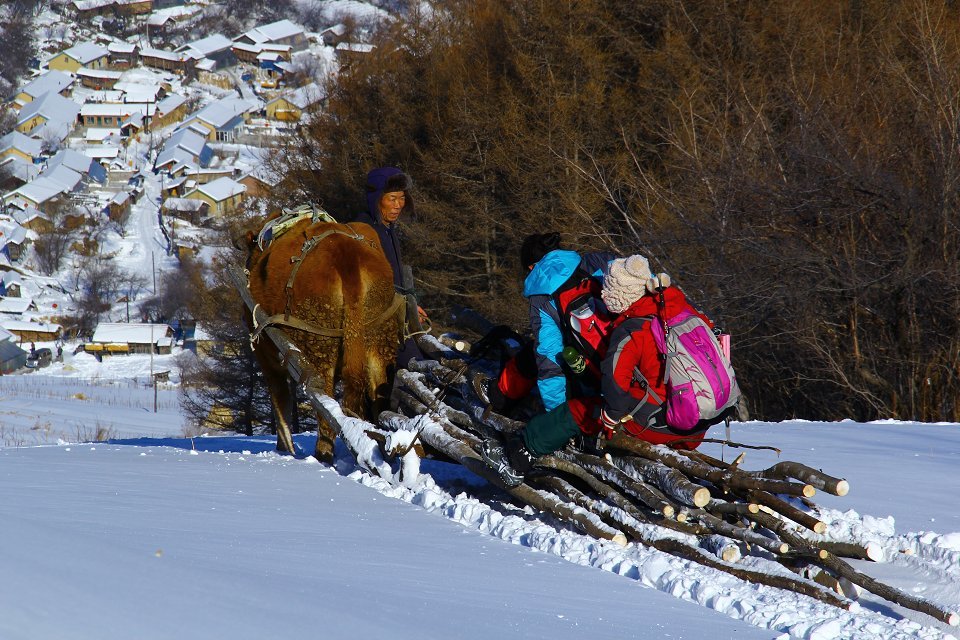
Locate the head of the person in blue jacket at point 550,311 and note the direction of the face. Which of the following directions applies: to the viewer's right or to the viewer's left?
to the viewer's left

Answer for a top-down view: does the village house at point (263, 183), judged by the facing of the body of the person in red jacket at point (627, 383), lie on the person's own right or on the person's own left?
on the person's own right

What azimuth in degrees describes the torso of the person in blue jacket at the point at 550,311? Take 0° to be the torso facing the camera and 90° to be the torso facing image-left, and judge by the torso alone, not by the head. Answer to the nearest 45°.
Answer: approximately 90°

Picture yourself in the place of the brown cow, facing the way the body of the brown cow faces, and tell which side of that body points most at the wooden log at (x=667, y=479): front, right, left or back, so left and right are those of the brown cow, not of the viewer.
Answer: back

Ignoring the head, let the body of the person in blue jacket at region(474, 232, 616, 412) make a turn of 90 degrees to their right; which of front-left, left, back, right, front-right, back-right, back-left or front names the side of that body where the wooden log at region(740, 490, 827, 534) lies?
back-right

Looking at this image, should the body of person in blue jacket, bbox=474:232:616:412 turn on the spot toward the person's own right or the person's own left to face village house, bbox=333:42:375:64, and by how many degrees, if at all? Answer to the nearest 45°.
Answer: approximately 90° to the person's own right

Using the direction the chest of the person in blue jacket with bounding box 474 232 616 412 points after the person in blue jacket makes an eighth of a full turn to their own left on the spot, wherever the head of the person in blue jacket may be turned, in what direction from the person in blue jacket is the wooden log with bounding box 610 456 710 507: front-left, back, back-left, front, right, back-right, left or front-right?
left

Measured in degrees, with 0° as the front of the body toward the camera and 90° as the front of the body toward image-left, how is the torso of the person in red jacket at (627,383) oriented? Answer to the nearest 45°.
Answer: approximately 90°

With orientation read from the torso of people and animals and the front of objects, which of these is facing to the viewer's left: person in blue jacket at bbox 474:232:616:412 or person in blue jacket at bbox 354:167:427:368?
person in blue jacket at bbox 474:232:616:412
